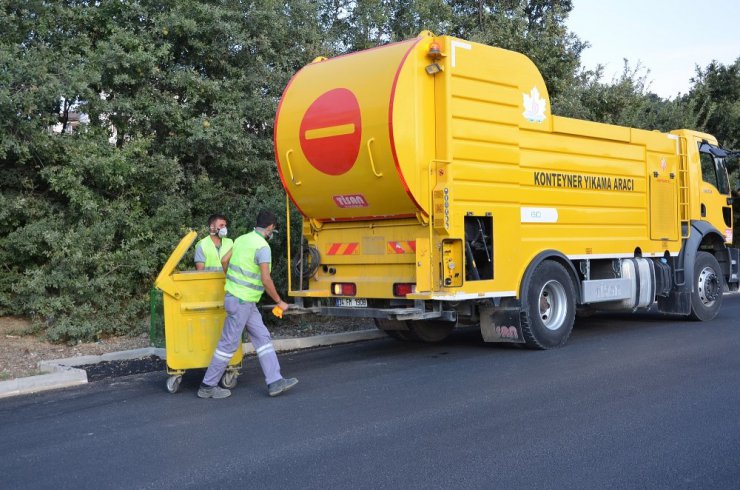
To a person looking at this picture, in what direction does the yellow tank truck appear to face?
facing away from the viewer and to the right of the viewer

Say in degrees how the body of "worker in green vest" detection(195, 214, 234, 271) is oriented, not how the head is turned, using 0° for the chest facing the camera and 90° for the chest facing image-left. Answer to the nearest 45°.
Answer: approximately 315°

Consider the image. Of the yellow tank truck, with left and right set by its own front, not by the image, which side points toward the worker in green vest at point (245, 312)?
back

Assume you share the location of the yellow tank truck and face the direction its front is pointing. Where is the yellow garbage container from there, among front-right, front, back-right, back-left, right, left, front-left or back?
back

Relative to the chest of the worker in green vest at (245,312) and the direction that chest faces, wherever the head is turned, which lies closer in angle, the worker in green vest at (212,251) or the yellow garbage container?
the worker in green vest
